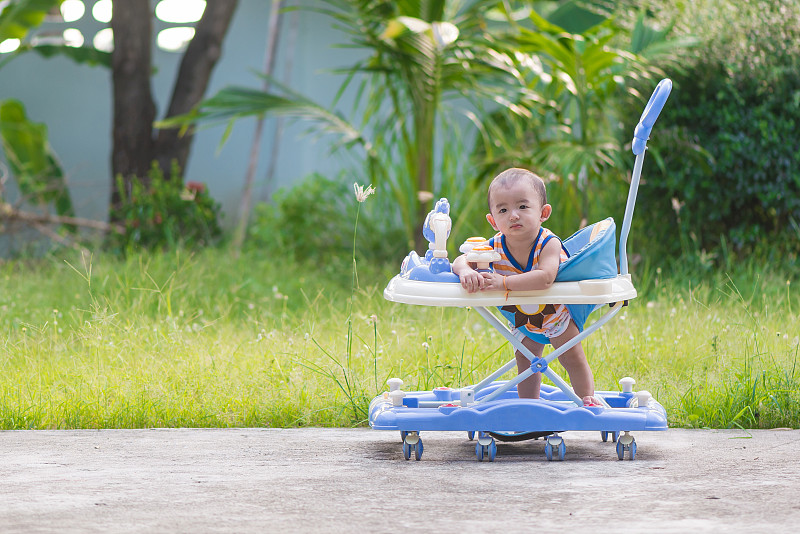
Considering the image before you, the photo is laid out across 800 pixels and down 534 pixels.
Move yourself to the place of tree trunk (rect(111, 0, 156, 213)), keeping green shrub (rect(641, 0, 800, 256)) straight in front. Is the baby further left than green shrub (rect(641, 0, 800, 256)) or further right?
right

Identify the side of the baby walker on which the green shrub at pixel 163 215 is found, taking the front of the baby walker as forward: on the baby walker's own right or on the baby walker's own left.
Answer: on the baby walker's own right

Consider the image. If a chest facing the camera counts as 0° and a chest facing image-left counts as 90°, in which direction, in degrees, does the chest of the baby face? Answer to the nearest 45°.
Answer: approximately 45°

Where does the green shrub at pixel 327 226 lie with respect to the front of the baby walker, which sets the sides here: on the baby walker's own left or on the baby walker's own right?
on the baby walker's own right
